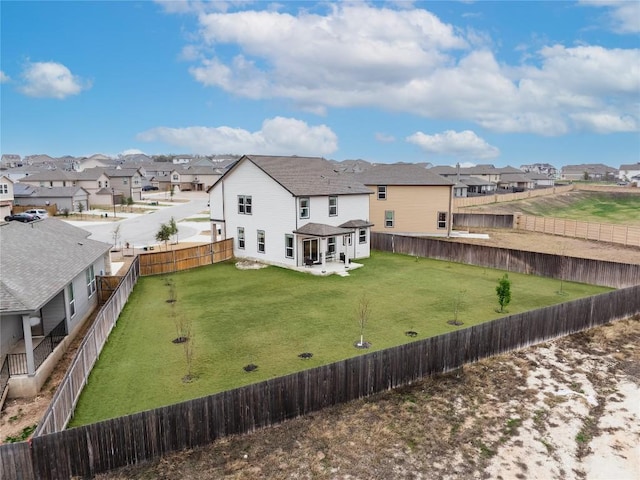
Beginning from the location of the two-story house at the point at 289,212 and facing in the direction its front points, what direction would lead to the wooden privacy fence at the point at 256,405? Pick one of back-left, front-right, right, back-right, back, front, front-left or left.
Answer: back-left

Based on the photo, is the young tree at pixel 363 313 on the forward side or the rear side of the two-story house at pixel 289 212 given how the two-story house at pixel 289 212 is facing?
on the rear side

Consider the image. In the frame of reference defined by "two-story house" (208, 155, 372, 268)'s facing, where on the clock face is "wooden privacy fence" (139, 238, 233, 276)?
The wooden privacy fence is roughly at 10 o'clock from the two-story house.

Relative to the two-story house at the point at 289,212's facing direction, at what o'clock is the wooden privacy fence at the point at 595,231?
The wooden privacy fence is roughly at 4 o'clock from the two-story house.

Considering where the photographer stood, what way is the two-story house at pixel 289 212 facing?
facing away from the viewer and to the left of the viewer

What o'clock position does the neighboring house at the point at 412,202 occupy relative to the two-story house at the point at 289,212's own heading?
The neighboring house is roughly at 3 o'clock from the two-story house.

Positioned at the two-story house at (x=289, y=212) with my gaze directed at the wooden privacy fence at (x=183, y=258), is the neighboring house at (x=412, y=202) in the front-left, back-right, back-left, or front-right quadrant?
back-right

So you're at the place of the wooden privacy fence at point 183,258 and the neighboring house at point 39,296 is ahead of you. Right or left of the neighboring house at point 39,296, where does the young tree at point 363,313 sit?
left

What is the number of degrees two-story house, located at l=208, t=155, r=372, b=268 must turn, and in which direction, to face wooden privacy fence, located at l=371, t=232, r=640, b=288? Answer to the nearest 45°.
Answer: approximately 135° to its right

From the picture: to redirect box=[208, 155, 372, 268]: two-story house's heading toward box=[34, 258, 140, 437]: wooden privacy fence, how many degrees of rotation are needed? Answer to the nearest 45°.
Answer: approximately 135° to its left

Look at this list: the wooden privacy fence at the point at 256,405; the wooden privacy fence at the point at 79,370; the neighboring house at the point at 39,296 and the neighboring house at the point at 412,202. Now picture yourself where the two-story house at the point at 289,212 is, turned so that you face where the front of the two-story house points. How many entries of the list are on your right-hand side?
1

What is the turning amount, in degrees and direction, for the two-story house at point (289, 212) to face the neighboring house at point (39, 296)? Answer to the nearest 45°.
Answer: approximately 90° to its left
